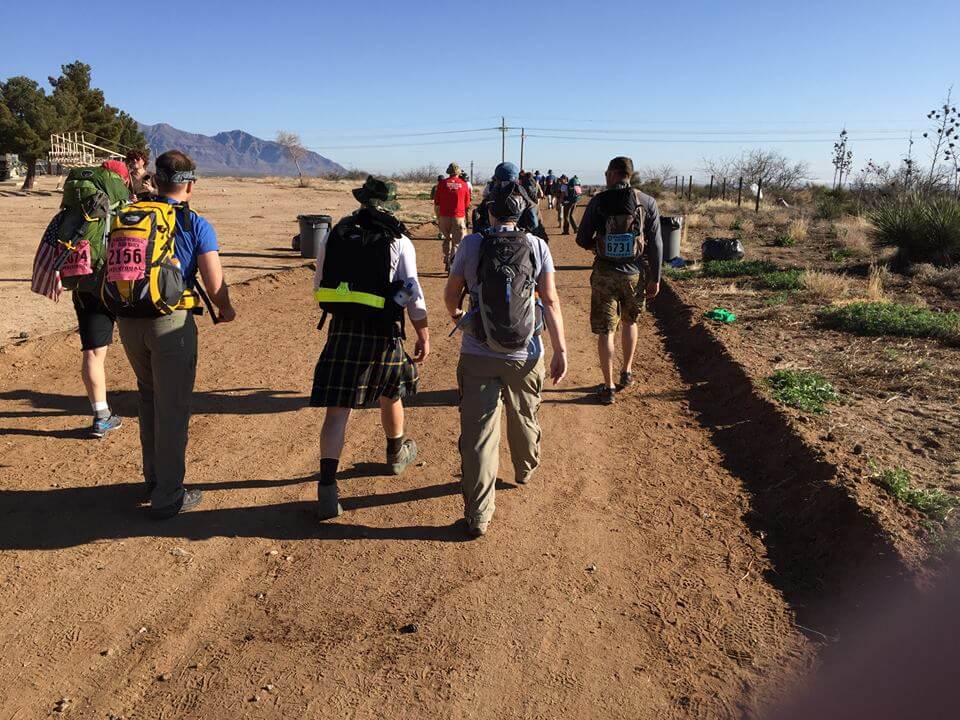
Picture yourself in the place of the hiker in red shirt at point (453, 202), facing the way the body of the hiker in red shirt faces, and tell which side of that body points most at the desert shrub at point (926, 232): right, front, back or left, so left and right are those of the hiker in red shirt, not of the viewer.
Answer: right

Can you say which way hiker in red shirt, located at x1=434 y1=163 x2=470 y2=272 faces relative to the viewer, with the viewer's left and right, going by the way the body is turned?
facing away from the viewer

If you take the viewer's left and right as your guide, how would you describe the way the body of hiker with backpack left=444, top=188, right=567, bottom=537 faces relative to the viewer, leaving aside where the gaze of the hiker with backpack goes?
facing away from the viewer

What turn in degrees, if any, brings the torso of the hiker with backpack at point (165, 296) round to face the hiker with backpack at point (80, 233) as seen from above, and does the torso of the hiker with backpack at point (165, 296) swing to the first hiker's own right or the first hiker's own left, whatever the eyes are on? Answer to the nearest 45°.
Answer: approximately 90° to the first hiker's own left

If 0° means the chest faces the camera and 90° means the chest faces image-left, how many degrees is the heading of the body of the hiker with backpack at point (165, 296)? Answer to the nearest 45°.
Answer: approximately 225°

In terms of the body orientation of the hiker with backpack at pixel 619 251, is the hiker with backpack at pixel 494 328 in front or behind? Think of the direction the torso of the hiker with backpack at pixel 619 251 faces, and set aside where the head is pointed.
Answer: behind

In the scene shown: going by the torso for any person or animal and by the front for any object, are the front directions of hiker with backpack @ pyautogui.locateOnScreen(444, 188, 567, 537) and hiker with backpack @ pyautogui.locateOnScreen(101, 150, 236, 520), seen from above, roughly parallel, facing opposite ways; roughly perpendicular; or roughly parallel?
roughly parallel

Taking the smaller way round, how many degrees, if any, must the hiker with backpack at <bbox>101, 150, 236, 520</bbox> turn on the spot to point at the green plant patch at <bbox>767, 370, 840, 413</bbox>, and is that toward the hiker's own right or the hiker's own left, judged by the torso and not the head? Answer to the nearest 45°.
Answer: approximately 45° to the hiker's own right

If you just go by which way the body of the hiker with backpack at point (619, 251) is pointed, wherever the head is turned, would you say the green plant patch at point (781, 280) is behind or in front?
in front

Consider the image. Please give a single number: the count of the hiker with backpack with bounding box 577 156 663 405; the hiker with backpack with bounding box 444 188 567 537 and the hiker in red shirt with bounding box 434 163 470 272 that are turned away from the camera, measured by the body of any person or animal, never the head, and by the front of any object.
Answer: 3

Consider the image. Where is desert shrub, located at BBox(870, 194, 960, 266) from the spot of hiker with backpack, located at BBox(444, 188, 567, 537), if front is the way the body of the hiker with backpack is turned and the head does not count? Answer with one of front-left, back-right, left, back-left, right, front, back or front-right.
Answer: front-right

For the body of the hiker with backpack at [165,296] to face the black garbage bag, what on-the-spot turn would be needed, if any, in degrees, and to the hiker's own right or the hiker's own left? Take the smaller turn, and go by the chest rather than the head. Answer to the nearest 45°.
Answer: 0° — they already face it

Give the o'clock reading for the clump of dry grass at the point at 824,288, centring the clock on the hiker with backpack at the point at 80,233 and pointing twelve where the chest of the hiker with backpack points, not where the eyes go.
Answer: The clump of dry grass is roughly at 1 o'clock from the hiker with backpack.

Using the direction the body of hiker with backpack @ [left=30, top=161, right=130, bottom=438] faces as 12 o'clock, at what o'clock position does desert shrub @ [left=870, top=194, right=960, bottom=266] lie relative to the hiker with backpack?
The desert shrub is roughly at 1 o'clock from the hiker with backpack.

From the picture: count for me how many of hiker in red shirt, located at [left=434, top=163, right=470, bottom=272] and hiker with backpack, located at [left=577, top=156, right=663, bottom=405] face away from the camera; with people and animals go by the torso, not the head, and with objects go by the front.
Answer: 2

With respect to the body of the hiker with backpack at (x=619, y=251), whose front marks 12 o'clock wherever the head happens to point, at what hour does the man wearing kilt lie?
The man wearing kilt is roughly at 7 o'clock from the hiker with backpack.
